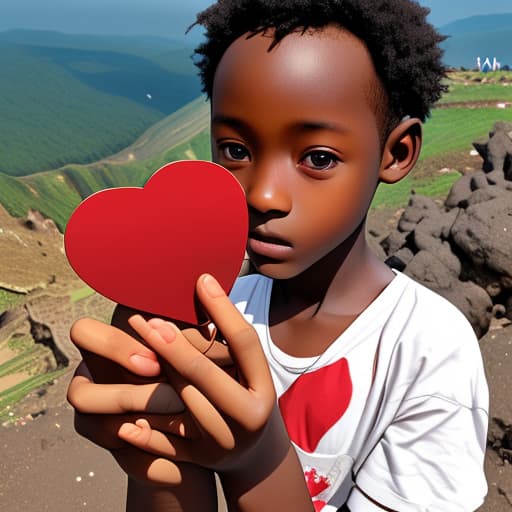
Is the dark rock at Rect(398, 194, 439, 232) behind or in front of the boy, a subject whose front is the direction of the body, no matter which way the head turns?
behind

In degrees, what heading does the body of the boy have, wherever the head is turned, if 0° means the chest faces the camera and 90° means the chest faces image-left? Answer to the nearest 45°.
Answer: approximately 45°

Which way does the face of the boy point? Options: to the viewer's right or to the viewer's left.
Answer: to the viewer's left

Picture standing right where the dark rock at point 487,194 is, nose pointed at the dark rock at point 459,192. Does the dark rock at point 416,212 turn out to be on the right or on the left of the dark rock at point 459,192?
left

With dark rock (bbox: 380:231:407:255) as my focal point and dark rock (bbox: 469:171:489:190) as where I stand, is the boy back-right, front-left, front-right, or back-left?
front-left

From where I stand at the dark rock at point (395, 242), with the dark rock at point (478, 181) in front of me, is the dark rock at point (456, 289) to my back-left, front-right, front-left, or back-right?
back-right

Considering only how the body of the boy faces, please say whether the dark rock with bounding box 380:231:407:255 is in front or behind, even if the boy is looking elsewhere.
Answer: behind
